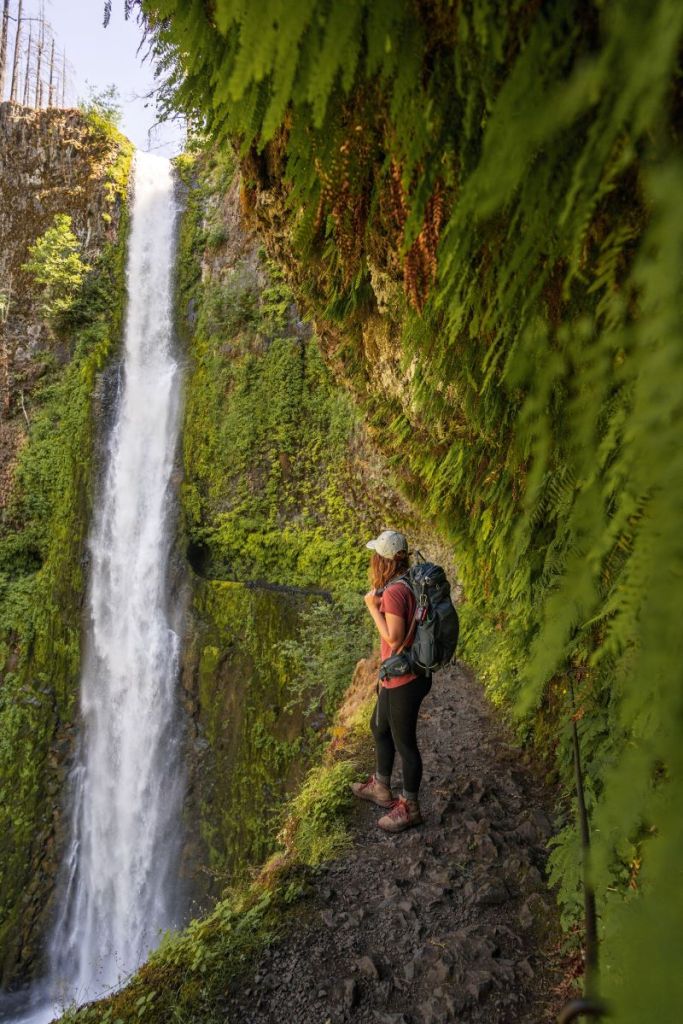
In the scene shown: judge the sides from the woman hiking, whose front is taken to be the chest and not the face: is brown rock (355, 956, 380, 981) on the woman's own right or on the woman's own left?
on the woman's own left

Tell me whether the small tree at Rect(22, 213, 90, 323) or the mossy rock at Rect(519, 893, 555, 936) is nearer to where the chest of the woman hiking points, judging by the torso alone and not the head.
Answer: the small tree

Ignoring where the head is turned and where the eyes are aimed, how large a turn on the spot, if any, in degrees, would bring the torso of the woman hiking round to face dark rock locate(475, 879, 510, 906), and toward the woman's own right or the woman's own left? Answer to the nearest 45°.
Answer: approximately 135° to the woman's own left

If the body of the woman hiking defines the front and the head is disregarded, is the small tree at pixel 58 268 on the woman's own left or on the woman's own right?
on the woman's own right

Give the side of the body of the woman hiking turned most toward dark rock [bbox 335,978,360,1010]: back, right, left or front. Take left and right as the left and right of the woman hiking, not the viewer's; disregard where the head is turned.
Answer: left

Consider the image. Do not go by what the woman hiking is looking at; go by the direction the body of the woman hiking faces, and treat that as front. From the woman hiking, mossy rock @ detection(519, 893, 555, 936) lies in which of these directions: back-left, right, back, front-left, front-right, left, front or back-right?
back-left

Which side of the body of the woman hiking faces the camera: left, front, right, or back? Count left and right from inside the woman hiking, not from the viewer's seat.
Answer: left

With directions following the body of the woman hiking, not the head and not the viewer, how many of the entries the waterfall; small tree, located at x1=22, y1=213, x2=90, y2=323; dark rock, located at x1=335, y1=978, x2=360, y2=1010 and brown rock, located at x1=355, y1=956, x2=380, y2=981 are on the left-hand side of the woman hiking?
2

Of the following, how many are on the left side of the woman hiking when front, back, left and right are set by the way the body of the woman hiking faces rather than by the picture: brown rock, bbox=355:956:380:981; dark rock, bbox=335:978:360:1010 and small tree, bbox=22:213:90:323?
2

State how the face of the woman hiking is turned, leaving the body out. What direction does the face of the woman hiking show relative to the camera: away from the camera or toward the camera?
away from the camera
